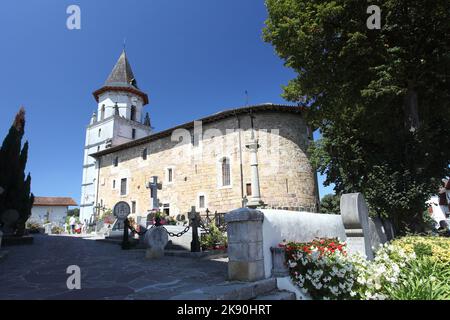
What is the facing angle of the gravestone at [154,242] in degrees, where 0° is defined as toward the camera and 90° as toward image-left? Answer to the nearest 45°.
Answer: approximately 0°

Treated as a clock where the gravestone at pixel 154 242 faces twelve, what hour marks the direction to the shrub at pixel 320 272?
The shrub is roughly at 11 o'clock from the gravestone.

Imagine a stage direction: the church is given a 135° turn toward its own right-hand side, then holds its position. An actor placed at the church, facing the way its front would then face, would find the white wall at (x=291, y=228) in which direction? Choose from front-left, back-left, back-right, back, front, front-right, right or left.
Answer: right

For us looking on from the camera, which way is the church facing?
facing away from the viewer and to the left of the viewer

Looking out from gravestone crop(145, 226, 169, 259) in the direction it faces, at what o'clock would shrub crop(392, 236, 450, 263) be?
The shrub is roughly at 10 o'clock from the gravestone.

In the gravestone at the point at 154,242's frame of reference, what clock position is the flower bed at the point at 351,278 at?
The flower bed is roughly at 11 o'clock from the gravestone.

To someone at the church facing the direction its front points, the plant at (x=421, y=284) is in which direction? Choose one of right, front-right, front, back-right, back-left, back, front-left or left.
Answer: back-left

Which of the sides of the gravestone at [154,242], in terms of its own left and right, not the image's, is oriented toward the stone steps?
front

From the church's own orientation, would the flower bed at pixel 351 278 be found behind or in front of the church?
behind

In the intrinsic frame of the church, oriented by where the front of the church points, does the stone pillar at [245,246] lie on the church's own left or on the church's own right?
on the church's own left

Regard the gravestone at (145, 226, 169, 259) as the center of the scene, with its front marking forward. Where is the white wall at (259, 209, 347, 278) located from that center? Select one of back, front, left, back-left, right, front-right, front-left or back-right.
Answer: front-left

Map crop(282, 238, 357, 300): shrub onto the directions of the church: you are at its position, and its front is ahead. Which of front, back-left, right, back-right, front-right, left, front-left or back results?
back-left

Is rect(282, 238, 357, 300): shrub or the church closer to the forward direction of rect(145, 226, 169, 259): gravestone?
the shrub

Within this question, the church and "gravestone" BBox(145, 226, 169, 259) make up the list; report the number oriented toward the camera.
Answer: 1
